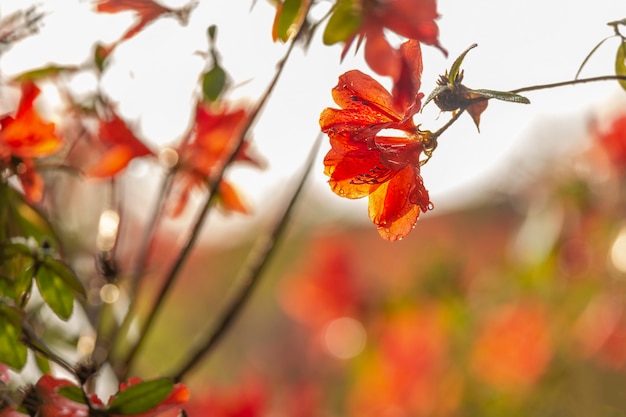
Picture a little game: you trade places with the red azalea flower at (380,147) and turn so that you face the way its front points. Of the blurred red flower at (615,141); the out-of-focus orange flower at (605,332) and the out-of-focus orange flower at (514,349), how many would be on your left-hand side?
0

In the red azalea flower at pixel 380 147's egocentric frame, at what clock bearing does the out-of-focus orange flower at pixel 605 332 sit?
The out-of-focus orange flower is roughly at 4 o'clock from the red azalea flower.

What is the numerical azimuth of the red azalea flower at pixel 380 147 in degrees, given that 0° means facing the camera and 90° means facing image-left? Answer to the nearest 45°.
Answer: approximately 90°

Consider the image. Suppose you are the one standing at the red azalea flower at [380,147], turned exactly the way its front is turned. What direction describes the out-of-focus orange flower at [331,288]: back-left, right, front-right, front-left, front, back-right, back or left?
right
